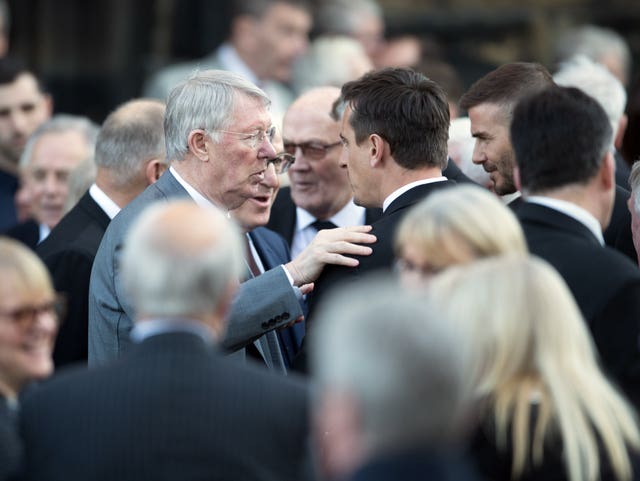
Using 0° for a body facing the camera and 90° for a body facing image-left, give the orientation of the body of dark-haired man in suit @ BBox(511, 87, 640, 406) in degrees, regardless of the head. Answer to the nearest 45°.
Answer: approximately 225°

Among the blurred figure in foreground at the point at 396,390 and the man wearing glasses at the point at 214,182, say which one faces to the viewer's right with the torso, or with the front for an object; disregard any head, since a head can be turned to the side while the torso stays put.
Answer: the man wearing glasses

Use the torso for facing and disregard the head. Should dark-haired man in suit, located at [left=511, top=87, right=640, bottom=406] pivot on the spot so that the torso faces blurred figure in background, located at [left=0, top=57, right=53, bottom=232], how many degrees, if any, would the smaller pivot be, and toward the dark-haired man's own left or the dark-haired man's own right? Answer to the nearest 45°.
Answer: approximately 90° to the dark-haired man's own left

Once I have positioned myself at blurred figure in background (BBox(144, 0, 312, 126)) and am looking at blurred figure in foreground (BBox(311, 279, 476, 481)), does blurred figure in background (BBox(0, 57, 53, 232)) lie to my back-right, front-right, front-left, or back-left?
front-right

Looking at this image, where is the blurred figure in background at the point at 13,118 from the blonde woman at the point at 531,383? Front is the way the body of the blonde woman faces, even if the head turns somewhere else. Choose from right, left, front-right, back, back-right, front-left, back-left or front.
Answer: front

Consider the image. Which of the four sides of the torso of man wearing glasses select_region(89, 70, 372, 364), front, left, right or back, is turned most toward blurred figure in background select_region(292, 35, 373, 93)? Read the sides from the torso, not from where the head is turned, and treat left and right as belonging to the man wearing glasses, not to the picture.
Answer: left

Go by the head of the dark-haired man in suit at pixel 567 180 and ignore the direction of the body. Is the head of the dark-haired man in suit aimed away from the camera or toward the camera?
away from the camera

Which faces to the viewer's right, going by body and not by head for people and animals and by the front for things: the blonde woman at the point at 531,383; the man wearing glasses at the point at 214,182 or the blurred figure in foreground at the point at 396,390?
the man wearing glasses

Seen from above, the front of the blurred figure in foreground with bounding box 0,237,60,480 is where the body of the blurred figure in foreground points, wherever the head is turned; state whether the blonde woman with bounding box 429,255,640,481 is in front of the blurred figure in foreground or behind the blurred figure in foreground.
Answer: in front

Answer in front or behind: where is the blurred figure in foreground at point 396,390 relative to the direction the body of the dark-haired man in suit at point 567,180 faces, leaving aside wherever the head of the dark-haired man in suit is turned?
behind

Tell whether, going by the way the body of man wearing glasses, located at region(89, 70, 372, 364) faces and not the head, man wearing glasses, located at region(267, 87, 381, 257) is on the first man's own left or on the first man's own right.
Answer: on the first man's own left

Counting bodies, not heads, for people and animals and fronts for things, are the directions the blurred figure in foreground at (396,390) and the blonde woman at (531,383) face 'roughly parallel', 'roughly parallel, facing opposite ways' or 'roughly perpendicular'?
roughly parallel

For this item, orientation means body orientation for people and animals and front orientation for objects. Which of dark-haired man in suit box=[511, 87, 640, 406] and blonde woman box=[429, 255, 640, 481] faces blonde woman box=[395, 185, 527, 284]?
blonde woman box=[429, 255, 640, 481]

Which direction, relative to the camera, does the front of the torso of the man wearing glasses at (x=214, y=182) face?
to the viewer's right

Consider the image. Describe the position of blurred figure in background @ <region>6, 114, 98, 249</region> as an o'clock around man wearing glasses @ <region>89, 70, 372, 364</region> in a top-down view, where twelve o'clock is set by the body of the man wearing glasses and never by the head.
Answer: The blurred figure in background is roughly at 8 o'clock from the man wearing glasses.

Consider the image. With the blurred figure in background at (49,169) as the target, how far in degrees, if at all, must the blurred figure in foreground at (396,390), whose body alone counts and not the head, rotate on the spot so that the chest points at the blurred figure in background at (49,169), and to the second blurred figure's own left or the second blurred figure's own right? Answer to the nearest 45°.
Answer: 0° — they already face them

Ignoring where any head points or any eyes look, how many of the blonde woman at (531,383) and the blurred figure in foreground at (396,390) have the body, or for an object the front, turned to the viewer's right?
0

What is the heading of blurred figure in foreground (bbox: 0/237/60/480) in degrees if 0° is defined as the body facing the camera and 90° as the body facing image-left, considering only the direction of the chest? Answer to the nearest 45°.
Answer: approximately 315°
